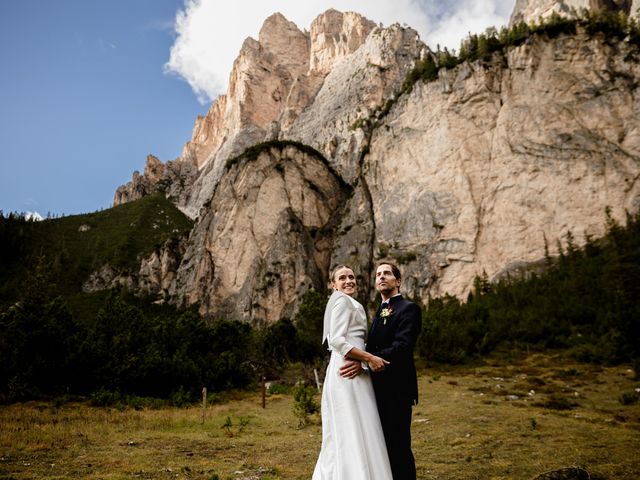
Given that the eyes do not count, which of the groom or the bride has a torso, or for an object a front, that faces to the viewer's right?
the bride

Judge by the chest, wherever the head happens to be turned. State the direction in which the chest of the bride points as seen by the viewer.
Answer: to the viewer's right

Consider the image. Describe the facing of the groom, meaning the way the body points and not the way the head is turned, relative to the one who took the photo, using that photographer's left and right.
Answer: facing the viewer and to the left of the viewer

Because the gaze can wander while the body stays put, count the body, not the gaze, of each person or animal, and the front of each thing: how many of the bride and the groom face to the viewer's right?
1
